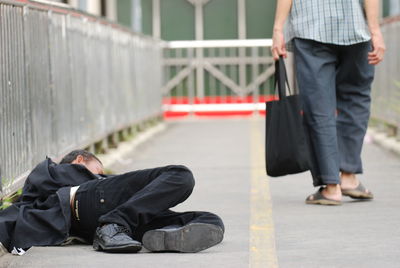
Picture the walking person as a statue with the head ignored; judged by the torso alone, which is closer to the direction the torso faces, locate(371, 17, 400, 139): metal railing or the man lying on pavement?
the man lying on pavement

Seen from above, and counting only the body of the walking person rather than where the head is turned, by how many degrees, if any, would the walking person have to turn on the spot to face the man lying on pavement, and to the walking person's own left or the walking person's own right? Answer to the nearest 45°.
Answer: approximately 45° to the walking person's own right

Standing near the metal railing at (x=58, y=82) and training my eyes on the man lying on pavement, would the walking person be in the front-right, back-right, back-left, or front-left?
front-left

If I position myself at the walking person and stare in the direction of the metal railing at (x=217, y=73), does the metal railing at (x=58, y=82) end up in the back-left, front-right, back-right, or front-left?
front-left

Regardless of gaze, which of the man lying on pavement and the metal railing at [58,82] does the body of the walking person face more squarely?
the metal railing
